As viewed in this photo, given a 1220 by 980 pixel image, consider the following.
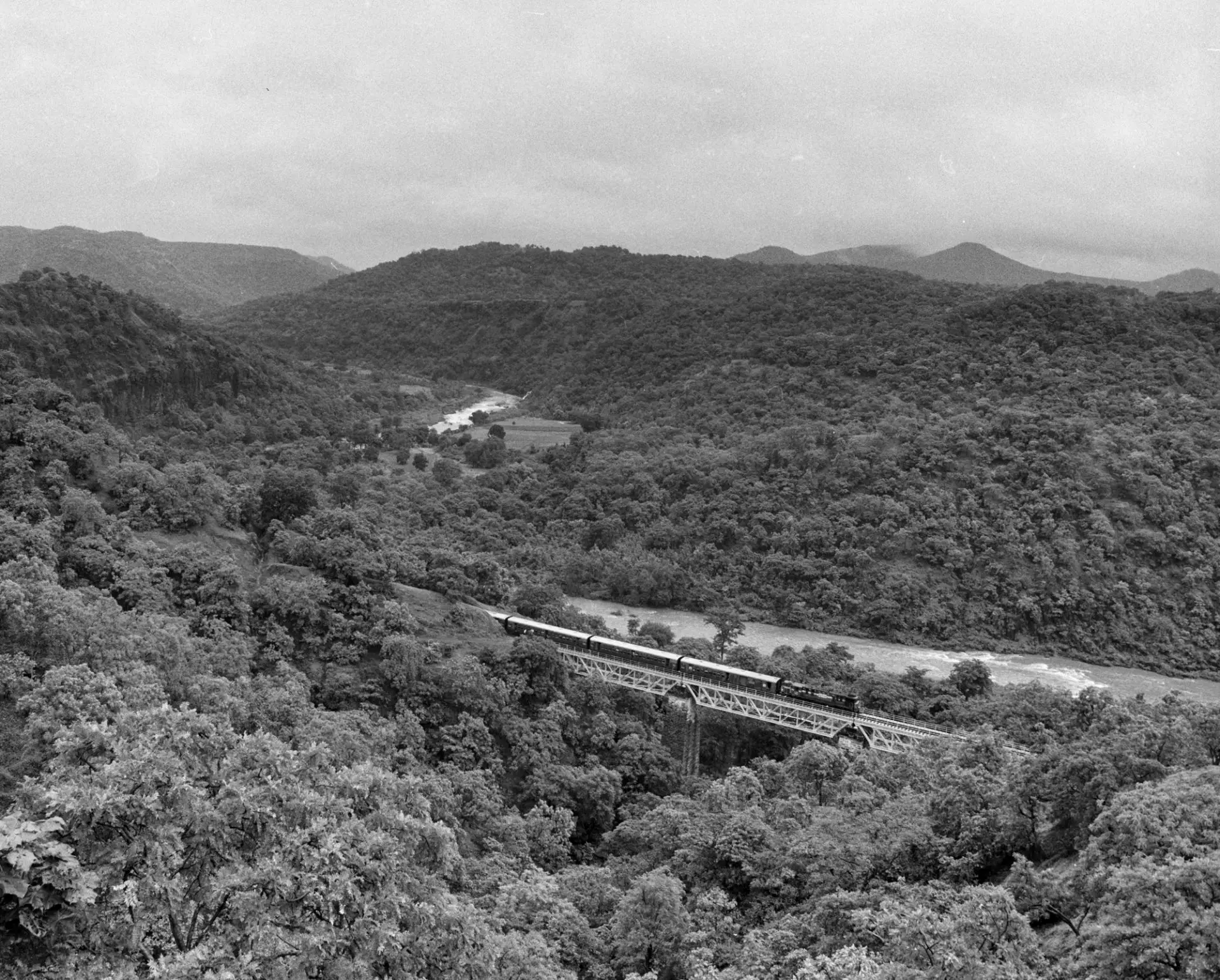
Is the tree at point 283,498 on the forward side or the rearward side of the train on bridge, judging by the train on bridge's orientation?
on the rearward side

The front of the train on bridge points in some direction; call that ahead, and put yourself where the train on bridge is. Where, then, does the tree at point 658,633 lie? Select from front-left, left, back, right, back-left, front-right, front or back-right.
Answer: back-left

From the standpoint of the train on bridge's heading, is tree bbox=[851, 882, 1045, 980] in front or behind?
in front

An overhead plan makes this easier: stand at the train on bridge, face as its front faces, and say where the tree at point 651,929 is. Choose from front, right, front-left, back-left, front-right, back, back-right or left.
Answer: front-right

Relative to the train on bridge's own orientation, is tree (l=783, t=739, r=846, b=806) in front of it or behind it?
in front

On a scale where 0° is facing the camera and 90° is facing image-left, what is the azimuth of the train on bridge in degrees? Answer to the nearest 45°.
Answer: approximately 315°

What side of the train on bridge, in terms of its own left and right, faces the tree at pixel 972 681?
left

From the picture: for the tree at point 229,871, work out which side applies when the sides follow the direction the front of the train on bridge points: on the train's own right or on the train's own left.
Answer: on the train's own right
